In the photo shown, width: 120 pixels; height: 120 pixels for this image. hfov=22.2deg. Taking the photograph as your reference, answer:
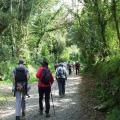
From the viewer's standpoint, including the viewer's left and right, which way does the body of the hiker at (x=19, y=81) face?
facing away from the viewer
